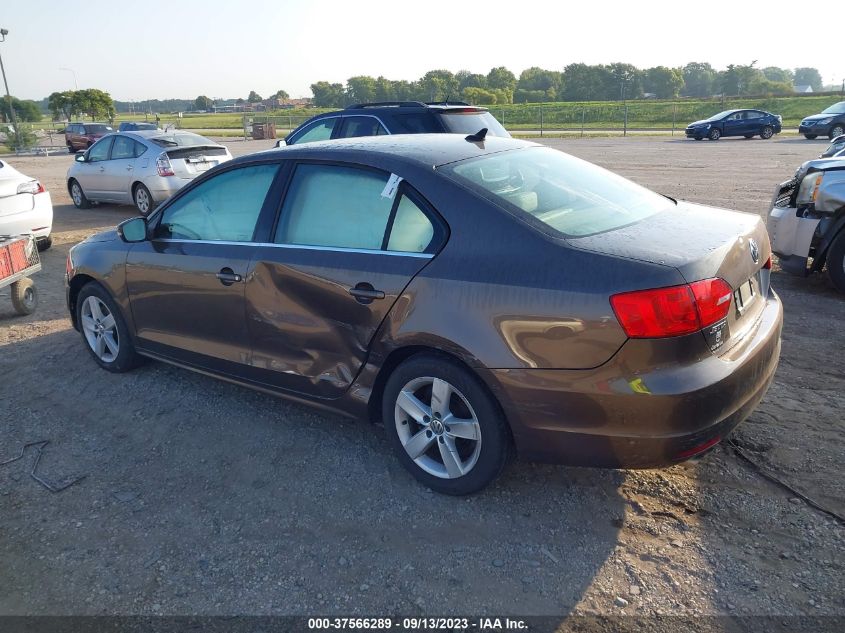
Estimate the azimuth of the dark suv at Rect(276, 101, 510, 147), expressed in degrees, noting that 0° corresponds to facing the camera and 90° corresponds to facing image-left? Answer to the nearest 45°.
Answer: approximately 135°

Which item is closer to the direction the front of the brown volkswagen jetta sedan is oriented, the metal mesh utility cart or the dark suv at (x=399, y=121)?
the metal mesh utility cart

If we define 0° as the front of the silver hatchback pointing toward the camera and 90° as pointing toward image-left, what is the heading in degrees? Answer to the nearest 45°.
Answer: approximately 135°

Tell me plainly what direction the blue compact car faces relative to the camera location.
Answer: facing the viewer and to the left of the viewer

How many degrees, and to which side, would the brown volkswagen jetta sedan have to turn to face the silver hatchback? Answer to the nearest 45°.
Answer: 0° — it already faces it

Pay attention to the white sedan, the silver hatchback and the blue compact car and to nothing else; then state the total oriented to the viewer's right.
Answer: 0

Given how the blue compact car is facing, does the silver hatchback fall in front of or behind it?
in front

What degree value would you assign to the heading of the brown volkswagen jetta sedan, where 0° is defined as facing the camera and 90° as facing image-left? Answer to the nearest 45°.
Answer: approximately 135°

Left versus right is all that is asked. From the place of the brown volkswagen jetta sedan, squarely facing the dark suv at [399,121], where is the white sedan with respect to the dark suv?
left

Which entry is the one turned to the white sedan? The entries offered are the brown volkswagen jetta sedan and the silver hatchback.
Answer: the brown volkswagen jetta sedan

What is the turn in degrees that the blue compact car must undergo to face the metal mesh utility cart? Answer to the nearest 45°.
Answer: approximately 45° to its left

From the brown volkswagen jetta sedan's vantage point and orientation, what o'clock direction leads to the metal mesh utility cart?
The metal mesh utility cart is roughly at 12 o'clock from the brown volkswagen jetta sedan.

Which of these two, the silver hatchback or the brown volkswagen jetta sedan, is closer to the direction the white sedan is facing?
the silver hatchback

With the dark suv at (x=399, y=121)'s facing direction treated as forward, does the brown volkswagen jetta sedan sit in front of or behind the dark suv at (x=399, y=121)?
behind

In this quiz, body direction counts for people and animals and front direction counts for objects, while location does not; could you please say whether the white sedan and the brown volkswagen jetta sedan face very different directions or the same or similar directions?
same or similar directions

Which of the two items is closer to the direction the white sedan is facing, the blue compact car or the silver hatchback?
the silver hatchback

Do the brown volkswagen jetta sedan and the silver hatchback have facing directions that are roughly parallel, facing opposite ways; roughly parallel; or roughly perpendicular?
roughly parallel
